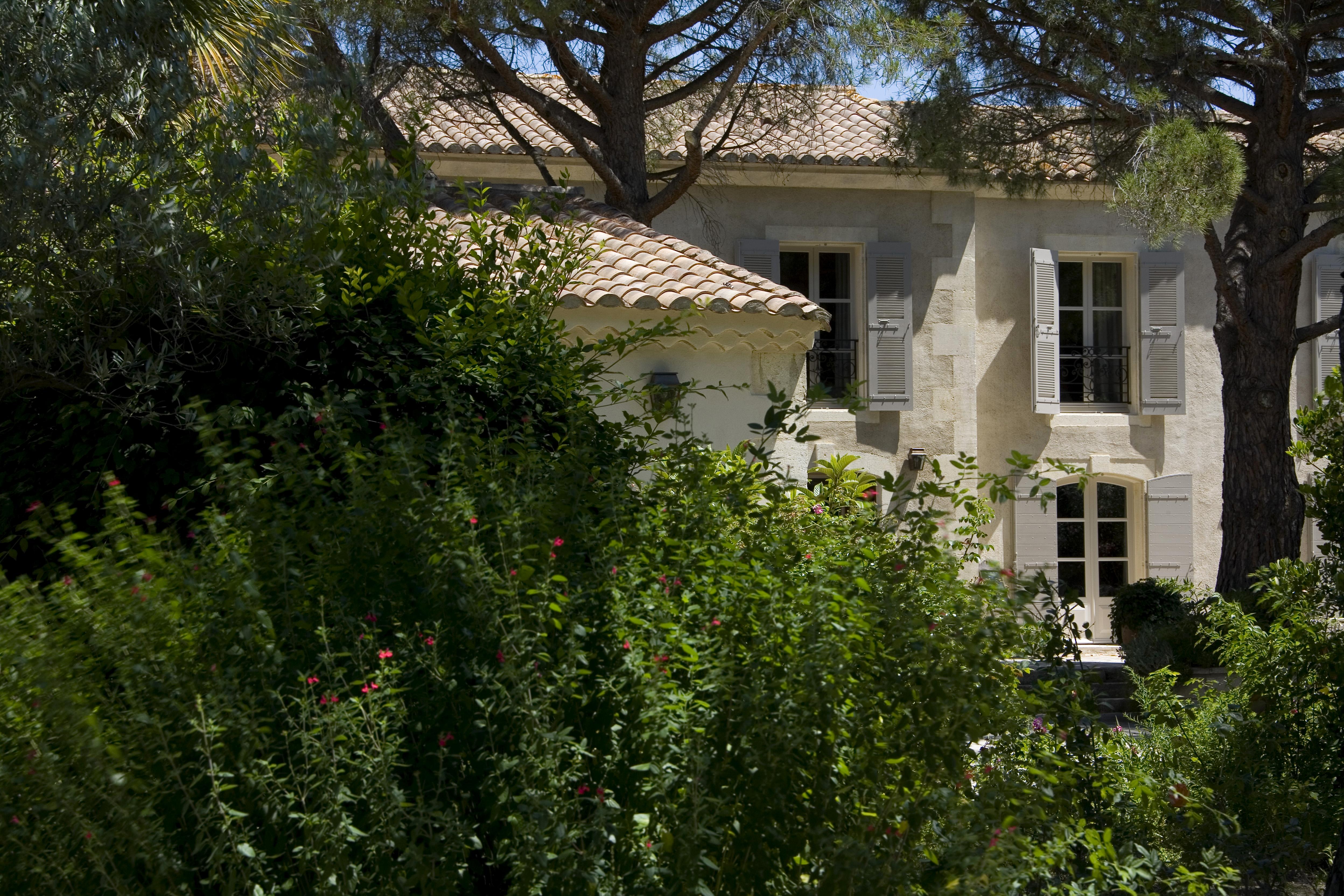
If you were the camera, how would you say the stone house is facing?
facing the viewer
